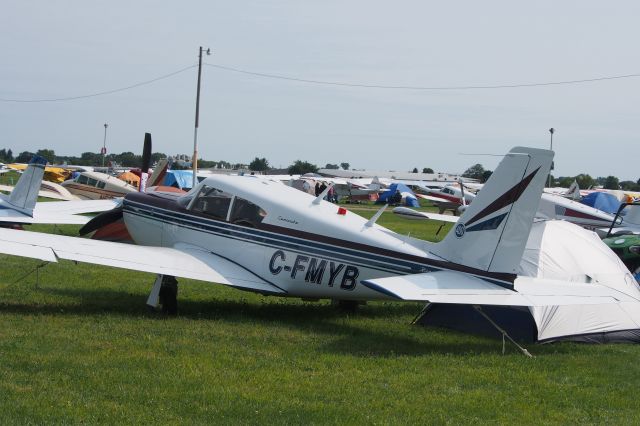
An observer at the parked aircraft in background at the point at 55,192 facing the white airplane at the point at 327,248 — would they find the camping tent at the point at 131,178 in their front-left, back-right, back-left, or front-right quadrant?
back-left

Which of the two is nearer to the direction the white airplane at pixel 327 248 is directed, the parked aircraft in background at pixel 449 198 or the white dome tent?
the parked aircraft in background

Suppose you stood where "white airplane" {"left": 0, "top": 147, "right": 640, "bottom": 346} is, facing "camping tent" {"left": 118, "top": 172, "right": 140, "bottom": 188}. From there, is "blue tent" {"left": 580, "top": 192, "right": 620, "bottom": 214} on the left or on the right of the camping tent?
right

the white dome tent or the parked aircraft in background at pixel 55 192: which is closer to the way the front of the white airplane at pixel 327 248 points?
the parked aircraft in background

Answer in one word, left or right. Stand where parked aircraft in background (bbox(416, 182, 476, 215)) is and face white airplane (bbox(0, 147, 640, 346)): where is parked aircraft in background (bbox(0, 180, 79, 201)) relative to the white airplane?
right

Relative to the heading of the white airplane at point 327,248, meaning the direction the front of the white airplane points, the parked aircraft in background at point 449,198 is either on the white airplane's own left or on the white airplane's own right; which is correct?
on the white airplane's own right

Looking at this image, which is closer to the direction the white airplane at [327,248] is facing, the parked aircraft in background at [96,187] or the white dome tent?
the parked aircraft in background

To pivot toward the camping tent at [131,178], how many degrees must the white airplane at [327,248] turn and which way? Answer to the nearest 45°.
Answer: approximately 45° to its right

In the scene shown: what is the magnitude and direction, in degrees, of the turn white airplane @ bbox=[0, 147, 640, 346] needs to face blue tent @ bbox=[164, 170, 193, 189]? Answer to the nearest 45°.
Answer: approximately 45° to its right

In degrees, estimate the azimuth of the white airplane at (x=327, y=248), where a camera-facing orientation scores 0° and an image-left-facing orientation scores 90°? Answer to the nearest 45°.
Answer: approximately 135°
